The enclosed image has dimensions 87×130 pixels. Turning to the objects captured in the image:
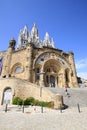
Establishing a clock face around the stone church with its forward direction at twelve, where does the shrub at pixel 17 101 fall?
The shrub is roughly at 2 o'clock from the stone church.

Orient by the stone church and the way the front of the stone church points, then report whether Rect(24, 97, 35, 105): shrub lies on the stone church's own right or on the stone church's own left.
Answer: on the stone church's own right

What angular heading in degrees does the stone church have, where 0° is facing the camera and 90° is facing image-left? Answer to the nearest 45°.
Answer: approximately 315°
